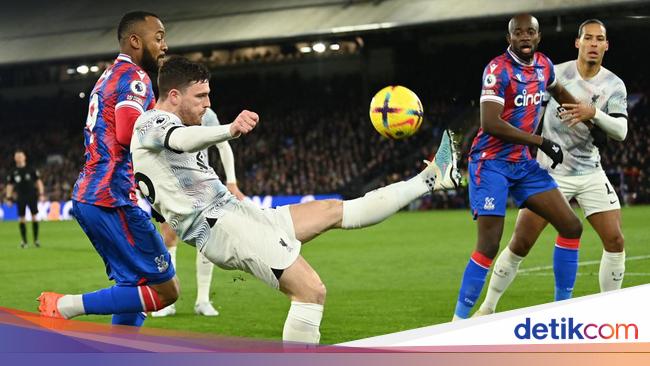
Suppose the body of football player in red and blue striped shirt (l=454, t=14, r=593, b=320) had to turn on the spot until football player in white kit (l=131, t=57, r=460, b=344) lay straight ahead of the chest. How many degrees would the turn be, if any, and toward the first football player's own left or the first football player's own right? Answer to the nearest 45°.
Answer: approximately 90° to the first football player's own right

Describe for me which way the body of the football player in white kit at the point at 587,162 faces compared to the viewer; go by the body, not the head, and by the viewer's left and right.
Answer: facing the viewer

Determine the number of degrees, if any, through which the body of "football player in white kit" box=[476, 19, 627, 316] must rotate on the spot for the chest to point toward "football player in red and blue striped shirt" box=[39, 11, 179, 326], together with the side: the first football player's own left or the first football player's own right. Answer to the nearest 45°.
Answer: approximately 45° to the first football player's own right

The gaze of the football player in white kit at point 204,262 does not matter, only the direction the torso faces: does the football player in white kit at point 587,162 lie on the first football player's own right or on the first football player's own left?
on the first football player's own left

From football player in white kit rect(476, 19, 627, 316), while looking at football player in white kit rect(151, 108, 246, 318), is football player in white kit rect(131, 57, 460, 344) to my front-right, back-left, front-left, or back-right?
front-left

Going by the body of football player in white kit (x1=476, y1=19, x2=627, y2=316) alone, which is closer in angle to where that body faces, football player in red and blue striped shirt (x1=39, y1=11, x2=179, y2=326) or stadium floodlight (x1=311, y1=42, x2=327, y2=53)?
the football player in red and blue striped shirt

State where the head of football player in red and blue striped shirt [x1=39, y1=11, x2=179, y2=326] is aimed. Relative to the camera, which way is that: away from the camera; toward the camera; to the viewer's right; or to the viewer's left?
to the viewer's right
